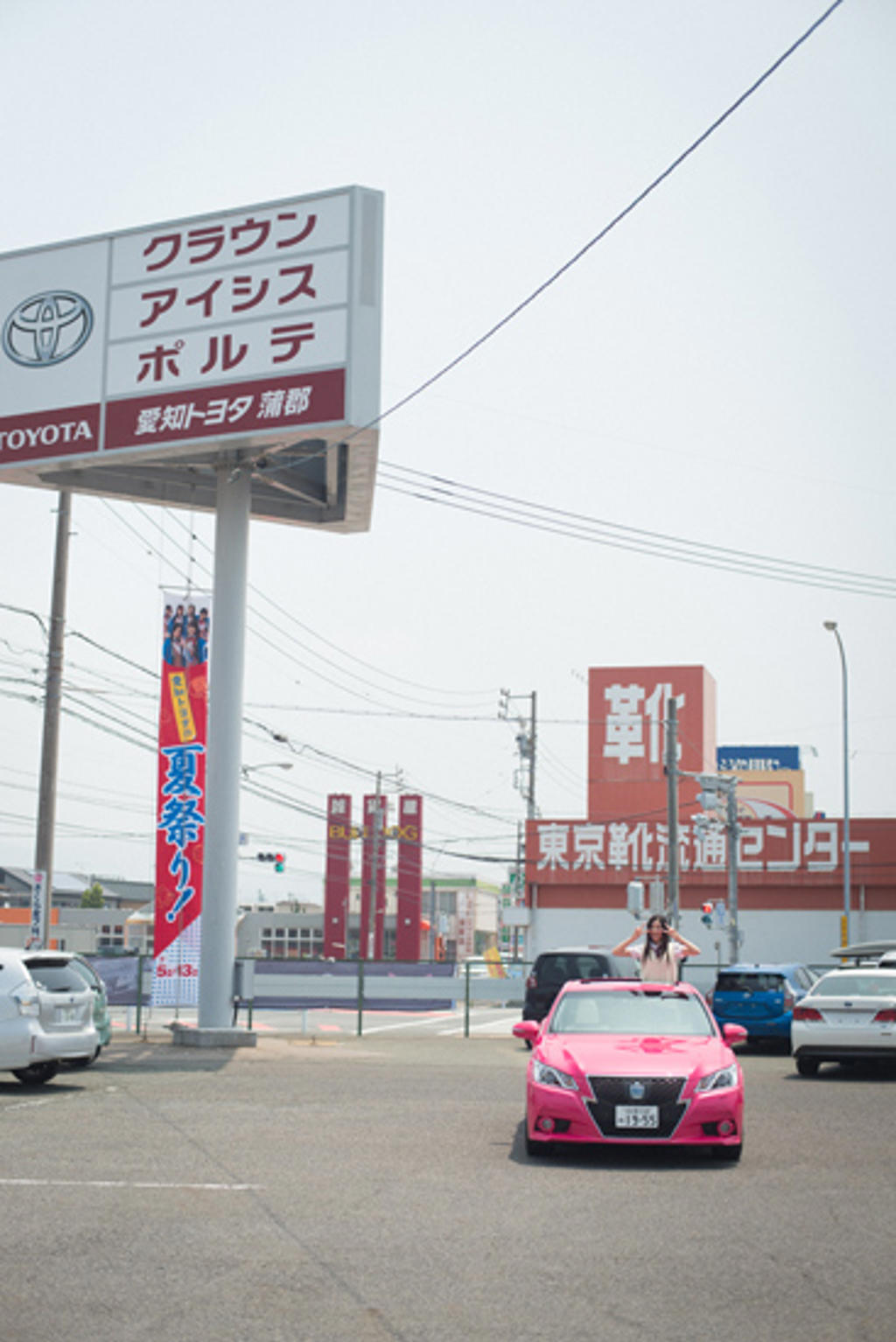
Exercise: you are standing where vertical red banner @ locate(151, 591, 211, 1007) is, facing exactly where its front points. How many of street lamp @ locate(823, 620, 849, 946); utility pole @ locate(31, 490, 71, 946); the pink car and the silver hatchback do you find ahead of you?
2

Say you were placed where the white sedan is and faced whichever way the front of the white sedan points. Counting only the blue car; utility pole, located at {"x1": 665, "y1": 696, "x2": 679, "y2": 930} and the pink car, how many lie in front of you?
2

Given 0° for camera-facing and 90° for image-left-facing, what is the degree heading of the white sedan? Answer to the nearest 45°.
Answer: approximately 180°

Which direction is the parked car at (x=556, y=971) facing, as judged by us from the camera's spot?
facing away from the viewer

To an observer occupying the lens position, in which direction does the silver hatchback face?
facing away from the viewer and to the left of the viewer

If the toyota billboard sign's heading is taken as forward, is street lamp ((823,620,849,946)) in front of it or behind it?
behind

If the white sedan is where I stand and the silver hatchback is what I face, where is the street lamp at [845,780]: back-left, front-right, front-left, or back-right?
back-right

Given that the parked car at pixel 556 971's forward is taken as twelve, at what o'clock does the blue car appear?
The blue car is roughly at 3 o'clock from the parked car.

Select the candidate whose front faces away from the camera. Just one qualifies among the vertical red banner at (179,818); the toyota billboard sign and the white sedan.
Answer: the white sedan
